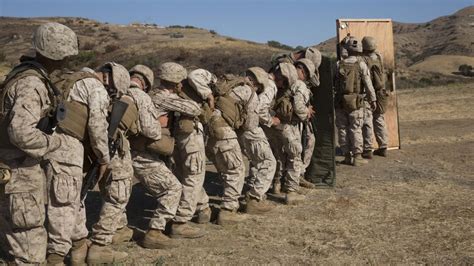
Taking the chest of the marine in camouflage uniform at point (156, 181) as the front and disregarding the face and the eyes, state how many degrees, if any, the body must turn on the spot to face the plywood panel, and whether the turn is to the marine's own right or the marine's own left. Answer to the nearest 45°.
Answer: approximately 45° to the marine's own left

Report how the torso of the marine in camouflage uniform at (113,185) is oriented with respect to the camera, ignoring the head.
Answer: to the viewer's right

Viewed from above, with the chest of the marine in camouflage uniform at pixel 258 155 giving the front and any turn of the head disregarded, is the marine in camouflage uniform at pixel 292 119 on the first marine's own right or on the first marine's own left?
on the first marine's own left

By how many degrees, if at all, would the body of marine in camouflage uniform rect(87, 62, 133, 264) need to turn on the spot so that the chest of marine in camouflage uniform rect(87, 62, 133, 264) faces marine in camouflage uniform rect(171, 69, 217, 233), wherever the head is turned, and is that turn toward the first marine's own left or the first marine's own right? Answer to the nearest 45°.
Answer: approximately 45° to the first marine's own left

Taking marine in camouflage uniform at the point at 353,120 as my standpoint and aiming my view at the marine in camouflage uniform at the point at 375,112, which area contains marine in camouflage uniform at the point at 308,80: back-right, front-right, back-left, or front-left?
back-right

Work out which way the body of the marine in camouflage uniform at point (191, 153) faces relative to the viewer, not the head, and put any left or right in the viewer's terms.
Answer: facing to the right of the viewer

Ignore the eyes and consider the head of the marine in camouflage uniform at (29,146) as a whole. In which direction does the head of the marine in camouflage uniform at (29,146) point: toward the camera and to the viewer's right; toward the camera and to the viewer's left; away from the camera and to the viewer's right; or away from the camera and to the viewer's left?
away from the camera and to the viewer's right

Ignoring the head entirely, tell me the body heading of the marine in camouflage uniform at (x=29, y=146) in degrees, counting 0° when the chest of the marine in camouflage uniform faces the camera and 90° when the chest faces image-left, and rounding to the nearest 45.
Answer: approximately 270°

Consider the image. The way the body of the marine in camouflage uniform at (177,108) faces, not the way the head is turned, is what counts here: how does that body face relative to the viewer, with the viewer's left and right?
facing to the right of the viewer

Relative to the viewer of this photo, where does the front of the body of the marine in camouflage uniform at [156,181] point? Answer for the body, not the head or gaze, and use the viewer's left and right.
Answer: facing to the right of the viewer
